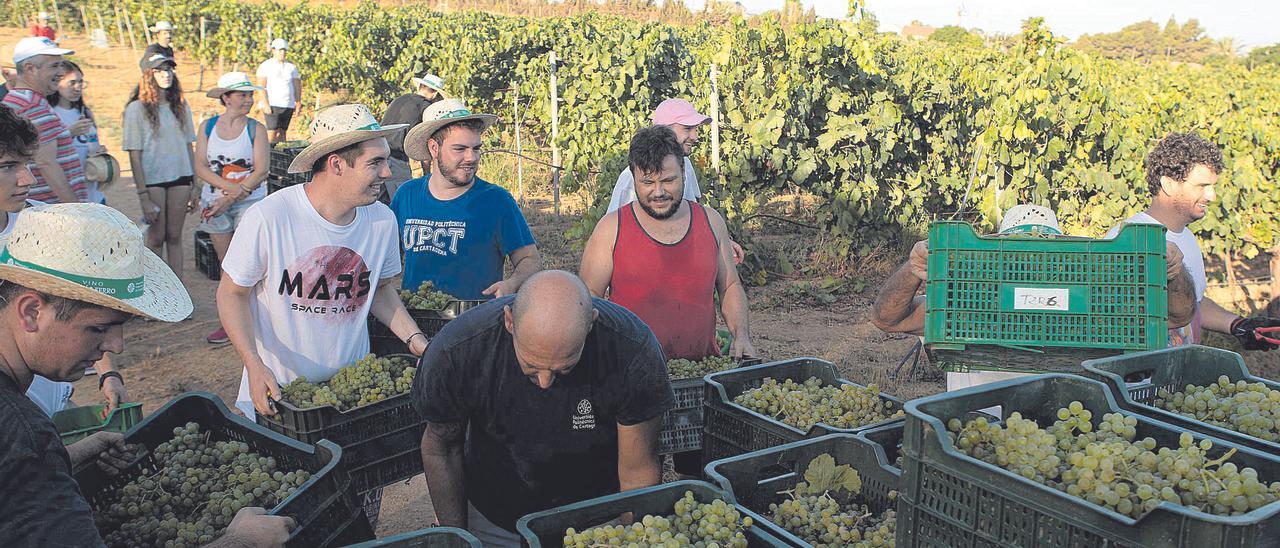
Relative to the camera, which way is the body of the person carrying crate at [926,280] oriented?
toward the camera

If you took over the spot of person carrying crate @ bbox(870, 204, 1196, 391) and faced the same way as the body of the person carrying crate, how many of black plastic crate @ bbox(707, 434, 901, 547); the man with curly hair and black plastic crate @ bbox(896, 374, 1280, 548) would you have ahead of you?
2

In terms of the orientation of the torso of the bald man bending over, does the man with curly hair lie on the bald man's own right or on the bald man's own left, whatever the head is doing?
on the bald man's own left

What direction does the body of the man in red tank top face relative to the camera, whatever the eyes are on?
toward the camera

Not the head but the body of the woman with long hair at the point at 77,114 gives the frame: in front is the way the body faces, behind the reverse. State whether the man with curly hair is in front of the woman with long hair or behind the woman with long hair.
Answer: in front

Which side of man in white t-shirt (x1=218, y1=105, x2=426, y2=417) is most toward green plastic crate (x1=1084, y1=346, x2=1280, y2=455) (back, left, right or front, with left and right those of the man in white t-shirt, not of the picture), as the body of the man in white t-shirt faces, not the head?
front

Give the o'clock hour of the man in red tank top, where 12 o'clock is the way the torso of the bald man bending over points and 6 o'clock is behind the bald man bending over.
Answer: The man in red tank top is roughly at 7 o'clock from the bald man bending over.

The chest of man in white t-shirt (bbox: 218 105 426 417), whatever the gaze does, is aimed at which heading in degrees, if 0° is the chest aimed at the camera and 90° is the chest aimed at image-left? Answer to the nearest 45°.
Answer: approximately 315°

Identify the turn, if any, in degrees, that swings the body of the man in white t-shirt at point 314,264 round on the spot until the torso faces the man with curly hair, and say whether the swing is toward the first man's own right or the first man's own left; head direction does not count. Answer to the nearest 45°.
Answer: approximately 45° to the first man's own left

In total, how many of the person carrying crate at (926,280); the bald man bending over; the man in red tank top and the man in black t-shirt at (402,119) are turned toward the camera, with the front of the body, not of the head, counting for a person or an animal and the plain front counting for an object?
3

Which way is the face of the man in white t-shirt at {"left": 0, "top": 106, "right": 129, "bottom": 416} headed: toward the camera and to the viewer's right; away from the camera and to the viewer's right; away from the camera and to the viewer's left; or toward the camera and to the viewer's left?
toward the camera and to the viewer's right

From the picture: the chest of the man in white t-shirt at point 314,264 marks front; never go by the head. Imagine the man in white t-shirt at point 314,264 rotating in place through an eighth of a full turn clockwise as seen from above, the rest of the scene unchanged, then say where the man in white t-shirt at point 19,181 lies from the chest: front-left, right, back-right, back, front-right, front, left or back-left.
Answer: right
